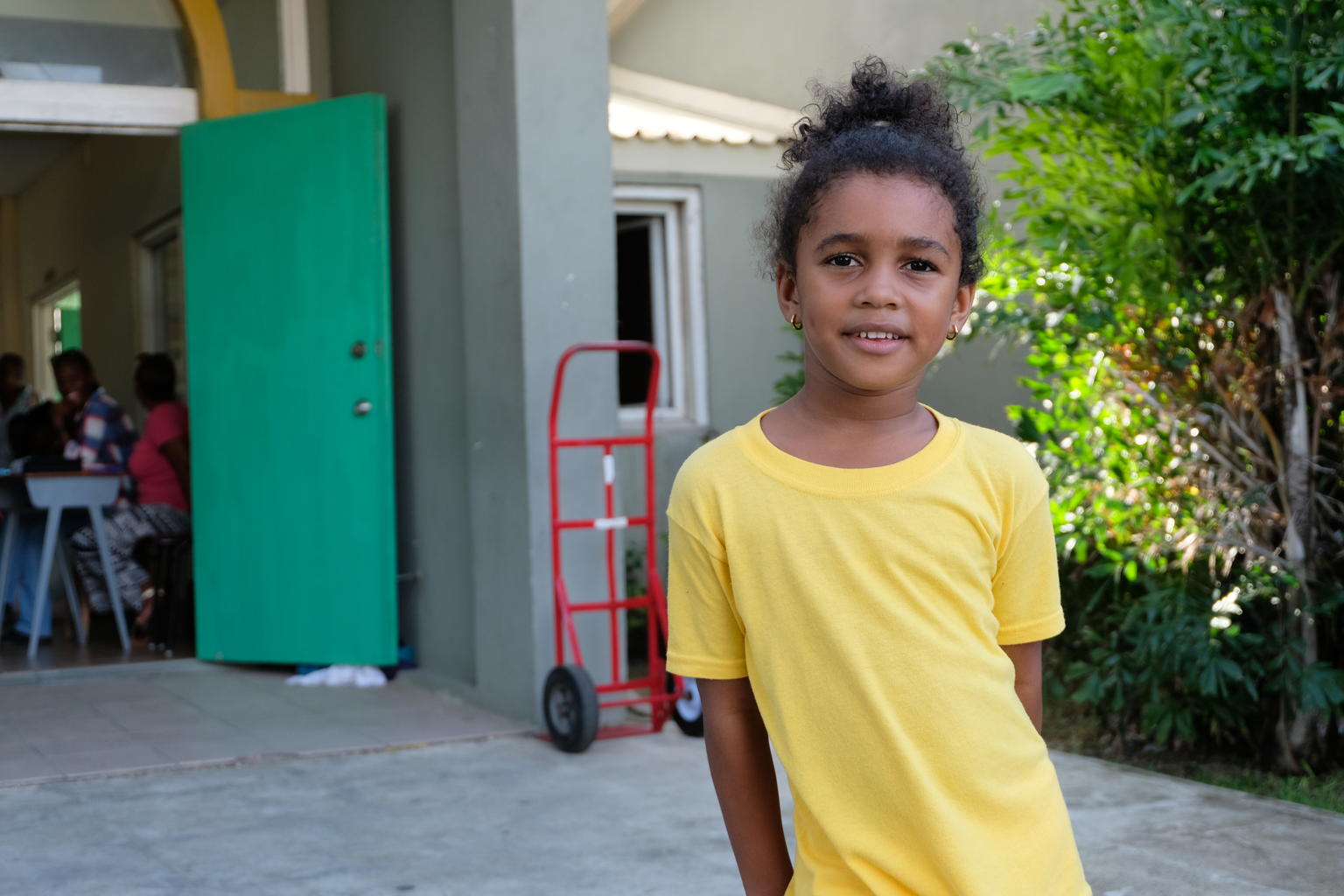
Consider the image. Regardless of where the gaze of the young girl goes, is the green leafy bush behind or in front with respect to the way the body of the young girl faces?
behind

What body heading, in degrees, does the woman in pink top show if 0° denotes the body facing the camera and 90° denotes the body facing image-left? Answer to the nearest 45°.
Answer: approximately 90°

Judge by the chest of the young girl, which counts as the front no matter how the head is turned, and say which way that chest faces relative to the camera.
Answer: toward the camera

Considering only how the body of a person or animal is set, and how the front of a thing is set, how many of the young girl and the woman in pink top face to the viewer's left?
1

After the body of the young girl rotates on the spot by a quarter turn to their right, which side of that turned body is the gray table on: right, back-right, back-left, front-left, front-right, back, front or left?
front-right

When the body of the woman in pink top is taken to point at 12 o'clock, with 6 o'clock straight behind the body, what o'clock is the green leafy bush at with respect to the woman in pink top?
The green leafy bush is roughly at 8 o'clock from the woman in pink top.

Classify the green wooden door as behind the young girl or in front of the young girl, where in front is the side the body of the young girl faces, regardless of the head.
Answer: behind
